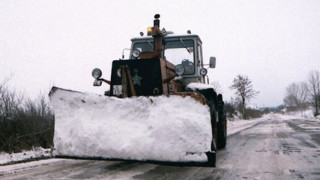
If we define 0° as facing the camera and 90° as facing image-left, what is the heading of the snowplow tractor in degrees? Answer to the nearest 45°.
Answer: approximately 45°
